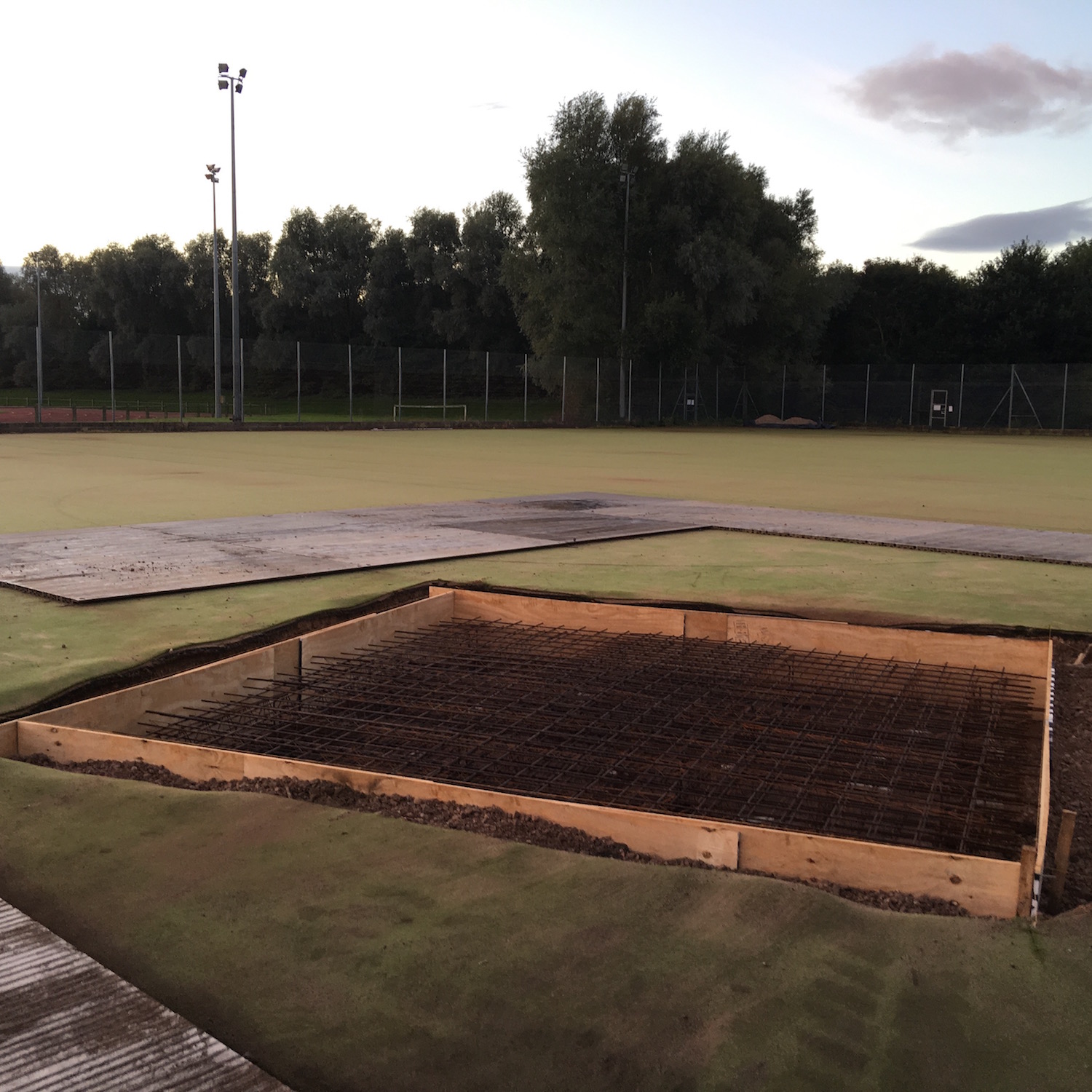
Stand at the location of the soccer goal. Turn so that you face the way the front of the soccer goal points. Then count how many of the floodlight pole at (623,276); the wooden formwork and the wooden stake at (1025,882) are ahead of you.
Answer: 2

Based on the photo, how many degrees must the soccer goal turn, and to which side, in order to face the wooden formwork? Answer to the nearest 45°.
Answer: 0° — it already faces it

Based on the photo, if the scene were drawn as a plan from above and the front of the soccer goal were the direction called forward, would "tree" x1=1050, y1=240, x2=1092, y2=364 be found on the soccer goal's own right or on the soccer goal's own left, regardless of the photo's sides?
on the soccer goal's own left

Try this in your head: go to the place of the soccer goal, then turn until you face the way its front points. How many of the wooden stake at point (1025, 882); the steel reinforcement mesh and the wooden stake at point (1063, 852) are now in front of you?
3

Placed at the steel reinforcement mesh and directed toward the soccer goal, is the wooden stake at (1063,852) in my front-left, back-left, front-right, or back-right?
back-right

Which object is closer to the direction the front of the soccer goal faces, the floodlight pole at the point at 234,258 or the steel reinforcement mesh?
the steel reinforcement mesh

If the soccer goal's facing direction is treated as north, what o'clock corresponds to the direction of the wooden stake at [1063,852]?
The wooden stake is roughly at 12 o'clock from the soccer goal.

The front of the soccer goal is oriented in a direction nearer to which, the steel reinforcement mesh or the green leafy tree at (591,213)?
the steel reinforcement mesh

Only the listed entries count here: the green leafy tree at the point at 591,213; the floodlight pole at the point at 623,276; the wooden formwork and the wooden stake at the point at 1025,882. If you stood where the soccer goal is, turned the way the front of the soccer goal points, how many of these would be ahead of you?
2

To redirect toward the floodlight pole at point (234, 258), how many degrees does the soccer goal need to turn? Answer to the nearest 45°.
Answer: approximately 45° to its right

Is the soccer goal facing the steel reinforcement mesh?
yes

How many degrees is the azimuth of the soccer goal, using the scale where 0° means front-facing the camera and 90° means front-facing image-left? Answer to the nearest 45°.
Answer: approximately 0°

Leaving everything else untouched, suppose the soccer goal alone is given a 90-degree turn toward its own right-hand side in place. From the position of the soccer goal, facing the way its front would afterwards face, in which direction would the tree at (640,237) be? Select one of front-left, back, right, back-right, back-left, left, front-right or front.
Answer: back-right

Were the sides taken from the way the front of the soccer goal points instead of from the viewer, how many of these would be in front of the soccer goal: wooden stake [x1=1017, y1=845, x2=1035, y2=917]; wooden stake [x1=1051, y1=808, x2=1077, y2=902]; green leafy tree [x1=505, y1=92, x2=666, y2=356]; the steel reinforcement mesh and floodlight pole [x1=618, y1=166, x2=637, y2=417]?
3
